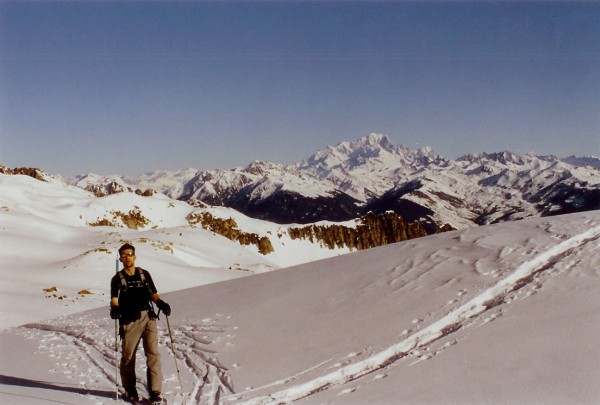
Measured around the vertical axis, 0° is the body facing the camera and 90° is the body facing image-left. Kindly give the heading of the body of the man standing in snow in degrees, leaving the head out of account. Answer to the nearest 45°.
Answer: approximately 0°
